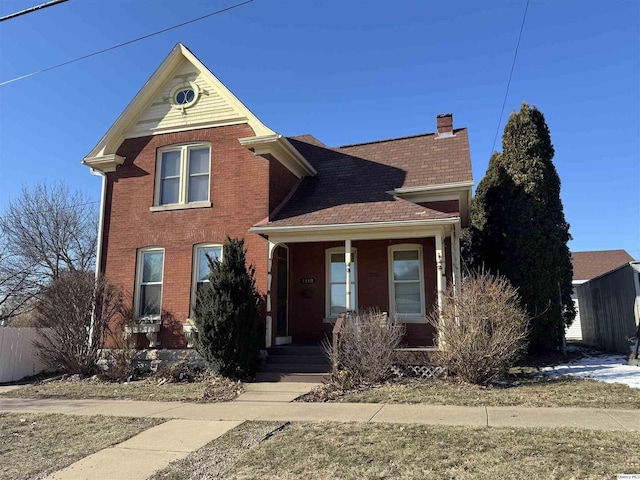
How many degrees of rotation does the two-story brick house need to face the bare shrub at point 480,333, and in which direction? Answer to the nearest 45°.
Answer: approximately 45° to its left

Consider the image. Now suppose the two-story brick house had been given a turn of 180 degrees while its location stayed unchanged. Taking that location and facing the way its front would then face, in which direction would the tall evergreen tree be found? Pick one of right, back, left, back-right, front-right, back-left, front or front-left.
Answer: right

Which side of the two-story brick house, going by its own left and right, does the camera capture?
front

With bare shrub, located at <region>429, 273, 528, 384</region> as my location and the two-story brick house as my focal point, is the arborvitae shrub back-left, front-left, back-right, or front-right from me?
front-left

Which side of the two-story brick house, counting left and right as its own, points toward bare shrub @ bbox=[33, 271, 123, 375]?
right

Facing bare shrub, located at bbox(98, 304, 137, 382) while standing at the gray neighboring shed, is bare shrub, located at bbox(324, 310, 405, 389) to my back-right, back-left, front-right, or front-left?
front-left

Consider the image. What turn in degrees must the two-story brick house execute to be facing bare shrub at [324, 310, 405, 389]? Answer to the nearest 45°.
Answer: approximately 45° to its left

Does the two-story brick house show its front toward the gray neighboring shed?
no
